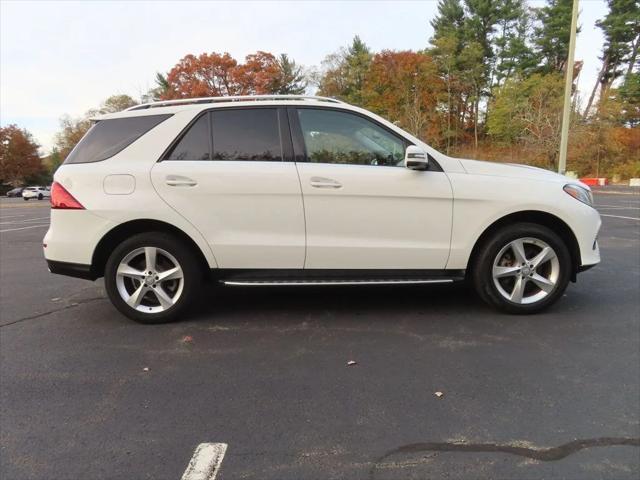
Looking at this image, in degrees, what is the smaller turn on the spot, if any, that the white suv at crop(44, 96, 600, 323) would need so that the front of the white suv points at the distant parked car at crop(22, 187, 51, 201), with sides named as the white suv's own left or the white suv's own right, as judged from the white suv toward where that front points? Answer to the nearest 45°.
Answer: approximately 135° to the white suv's own left

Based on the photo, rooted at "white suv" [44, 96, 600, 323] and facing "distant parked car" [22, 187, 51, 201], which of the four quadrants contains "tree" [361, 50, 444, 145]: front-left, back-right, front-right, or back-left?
front-right

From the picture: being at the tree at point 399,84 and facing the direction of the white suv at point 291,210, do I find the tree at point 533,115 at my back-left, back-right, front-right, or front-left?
front-left

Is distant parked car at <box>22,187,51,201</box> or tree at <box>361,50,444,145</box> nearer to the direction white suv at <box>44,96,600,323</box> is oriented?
the tree

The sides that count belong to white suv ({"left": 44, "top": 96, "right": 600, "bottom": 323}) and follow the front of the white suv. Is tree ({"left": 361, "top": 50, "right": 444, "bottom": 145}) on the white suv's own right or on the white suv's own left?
on the white suv's own left

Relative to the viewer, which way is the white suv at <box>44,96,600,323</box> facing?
to the viewer's right
